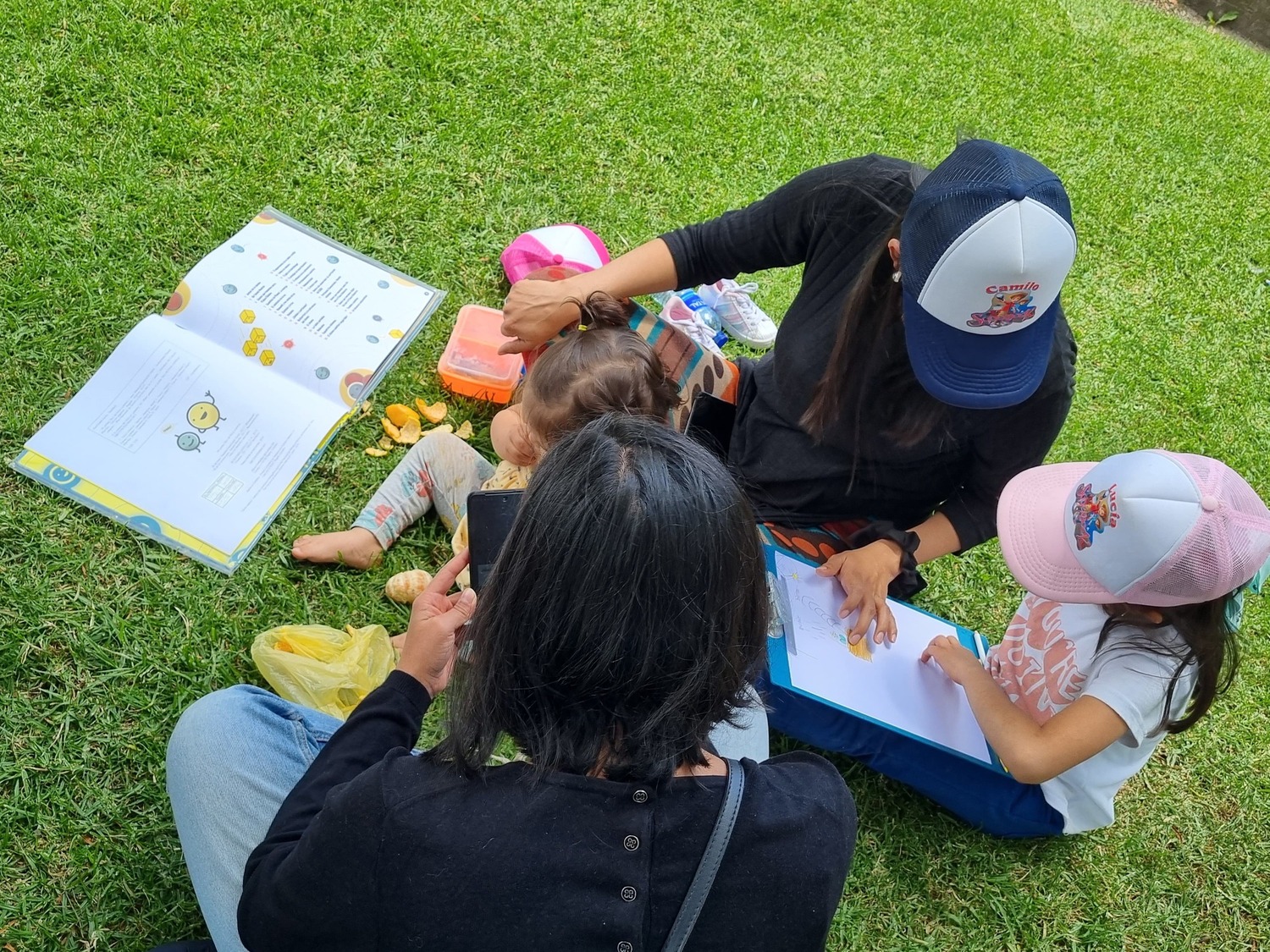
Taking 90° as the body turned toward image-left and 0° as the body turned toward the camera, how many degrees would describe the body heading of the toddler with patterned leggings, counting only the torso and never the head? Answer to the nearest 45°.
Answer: approximately 90°

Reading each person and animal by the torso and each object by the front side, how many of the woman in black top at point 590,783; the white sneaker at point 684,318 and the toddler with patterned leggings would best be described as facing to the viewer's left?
1

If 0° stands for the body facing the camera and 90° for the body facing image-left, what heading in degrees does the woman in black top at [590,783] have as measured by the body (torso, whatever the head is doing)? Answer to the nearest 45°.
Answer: approximately 180°

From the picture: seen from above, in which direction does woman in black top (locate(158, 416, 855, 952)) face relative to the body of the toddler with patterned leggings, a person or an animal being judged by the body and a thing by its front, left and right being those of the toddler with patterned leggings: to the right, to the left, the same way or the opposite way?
to the right

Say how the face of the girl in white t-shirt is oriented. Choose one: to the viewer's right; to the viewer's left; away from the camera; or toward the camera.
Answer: to the viewer's left

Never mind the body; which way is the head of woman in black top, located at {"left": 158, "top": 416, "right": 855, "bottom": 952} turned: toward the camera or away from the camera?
away from the camera
